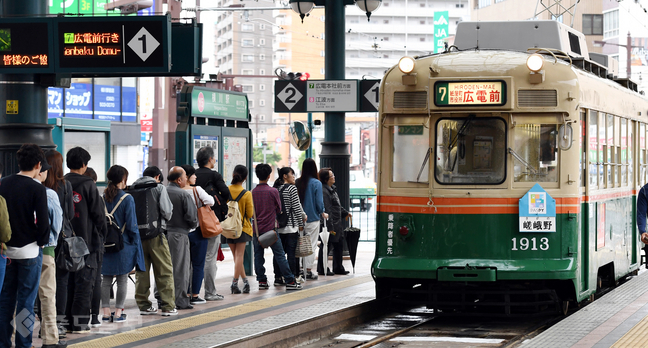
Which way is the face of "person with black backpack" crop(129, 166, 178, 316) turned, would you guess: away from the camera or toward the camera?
away from the camera

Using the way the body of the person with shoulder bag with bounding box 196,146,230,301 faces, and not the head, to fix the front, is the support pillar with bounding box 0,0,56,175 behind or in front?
behind

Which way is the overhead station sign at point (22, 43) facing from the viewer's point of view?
toward the camera

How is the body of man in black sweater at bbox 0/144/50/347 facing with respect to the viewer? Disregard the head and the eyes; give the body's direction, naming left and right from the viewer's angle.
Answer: facing away from the viewer and to the right of the viewer

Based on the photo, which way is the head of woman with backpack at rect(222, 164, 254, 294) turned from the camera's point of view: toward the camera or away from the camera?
away from the camera

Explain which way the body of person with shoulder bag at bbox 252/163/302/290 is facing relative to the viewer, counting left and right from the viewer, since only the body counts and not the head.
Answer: facing away from the viewer and to the right of the viewer

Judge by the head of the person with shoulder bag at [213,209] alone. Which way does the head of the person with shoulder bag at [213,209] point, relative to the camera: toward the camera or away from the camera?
away from the camera

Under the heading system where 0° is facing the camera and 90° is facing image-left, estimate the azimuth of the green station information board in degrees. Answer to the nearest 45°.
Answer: approximately 315°

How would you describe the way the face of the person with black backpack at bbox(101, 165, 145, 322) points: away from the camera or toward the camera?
away from the camera

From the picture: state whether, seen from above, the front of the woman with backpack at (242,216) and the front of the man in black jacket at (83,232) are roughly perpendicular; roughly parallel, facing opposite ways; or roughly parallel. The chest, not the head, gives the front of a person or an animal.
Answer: roughly parallel

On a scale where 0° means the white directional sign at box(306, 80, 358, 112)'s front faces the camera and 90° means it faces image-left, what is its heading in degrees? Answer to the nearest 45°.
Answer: approximately 0°

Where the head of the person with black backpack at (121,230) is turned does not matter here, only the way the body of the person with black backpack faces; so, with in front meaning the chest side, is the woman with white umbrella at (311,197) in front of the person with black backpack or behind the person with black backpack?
in front
